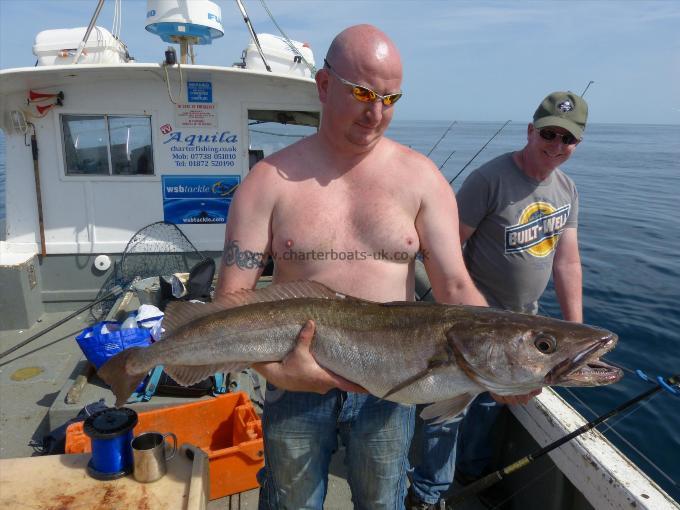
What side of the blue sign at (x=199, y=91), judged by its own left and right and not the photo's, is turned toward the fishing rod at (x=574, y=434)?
front

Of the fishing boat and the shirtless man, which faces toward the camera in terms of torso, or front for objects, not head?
the shirtless man

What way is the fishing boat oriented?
away from the camera

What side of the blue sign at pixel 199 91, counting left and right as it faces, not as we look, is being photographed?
front

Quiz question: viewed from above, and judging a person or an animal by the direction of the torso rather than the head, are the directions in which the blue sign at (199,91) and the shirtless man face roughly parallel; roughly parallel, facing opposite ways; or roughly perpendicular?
roughly parallel

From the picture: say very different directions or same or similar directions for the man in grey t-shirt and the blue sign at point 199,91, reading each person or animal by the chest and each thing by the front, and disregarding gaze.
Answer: same or similar directions

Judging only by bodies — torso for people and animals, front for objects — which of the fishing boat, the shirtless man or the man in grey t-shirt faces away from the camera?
the fishing boat

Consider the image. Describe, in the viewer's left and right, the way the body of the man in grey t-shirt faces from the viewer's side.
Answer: facing the viewer and to the right of the viewer

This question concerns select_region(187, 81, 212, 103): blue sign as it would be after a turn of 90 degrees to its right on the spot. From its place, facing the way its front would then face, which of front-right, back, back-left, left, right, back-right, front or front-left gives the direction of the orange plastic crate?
left

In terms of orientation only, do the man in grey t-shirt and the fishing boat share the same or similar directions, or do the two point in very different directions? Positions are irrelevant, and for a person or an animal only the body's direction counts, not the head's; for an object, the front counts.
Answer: very different directions

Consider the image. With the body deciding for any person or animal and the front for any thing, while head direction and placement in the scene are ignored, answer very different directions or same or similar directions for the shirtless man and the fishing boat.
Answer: very different directions

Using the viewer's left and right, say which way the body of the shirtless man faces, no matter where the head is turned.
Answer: facing the viewer

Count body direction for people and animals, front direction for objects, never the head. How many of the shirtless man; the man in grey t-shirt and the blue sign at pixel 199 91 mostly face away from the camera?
0

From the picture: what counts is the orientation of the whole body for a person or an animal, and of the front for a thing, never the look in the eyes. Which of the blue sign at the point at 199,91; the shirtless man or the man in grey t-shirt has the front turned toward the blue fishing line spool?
the blue sign

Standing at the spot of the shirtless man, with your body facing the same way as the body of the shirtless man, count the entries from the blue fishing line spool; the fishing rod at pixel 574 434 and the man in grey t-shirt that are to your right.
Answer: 1
